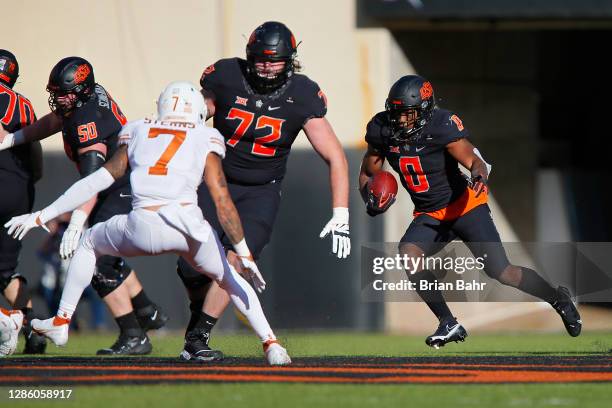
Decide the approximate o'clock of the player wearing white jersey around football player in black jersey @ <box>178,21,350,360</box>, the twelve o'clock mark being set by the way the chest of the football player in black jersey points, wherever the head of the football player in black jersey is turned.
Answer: The player wearing white jersey is roughly at 1 o'clock from the football player in black jersey.

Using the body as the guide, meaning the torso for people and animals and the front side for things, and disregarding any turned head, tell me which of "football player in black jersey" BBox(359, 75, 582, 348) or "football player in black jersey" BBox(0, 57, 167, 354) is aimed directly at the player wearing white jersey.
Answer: "football player in black jersey" BBox(359, 75, 582, 348)

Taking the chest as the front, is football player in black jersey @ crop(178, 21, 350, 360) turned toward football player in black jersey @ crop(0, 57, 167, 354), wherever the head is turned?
no

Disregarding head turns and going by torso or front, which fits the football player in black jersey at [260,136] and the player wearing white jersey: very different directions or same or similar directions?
very different directions

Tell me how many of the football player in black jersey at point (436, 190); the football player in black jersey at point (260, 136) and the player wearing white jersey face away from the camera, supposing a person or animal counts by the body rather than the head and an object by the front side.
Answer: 1

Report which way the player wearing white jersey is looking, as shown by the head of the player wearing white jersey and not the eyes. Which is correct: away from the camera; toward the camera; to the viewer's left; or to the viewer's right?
away from the camera

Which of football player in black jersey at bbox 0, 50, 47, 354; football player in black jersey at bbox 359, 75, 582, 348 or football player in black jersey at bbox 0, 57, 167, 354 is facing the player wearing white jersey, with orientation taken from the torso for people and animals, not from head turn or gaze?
football player in black jersey at bbox 359, 75, 582, 348

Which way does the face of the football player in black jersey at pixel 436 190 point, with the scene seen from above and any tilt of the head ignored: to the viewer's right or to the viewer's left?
to the viewer's left

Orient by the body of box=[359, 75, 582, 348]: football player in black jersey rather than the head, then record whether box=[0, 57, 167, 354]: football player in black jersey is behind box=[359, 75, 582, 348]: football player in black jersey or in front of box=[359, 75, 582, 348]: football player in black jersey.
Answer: in front

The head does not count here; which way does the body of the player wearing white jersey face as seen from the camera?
away from the camera

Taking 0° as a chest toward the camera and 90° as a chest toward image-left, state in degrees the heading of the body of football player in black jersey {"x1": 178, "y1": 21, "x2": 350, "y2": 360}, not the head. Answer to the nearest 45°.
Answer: approximately 0°

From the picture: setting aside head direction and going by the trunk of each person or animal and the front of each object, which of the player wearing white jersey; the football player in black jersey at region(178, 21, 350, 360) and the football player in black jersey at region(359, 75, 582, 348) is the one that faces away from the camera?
the player wearing white jersey
